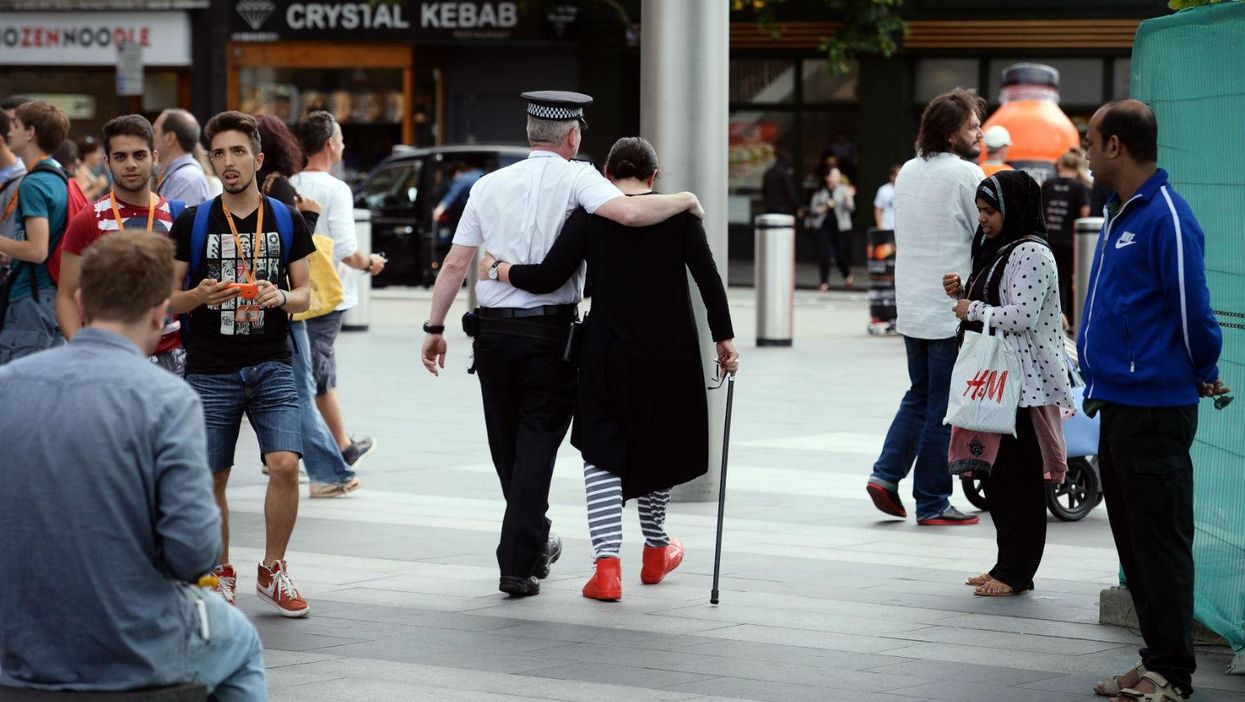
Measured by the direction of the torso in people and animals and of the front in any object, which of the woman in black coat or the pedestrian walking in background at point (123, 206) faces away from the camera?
the woman in black coat

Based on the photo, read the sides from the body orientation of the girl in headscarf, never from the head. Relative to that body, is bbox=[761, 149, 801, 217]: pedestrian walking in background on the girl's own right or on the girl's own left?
on the girl's own right

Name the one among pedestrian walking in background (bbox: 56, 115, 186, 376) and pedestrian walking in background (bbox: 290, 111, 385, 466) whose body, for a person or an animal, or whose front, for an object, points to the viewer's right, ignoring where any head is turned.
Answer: pedestrian walking in background (bbox: 290, 111, 385, 466)

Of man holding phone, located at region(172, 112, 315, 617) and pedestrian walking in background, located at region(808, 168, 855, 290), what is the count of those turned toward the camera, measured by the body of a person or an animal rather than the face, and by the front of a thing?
2

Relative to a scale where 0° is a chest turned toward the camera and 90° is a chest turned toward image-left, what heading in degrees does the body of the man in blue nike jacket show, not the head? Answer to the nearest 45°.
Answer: approximately 45°

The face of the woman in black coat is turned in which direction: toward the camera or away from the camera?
away from the camera

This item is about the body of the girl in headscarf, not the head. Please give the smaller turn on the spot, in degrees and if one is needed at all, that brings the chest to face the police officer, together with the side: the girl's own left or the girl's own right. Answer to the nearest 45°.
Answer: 0° — they already face them

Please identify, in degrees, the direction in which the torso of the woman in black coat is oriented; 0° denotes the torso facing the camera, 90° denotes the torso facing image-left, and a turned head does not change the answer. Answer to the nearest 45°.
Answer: approximately 180°
